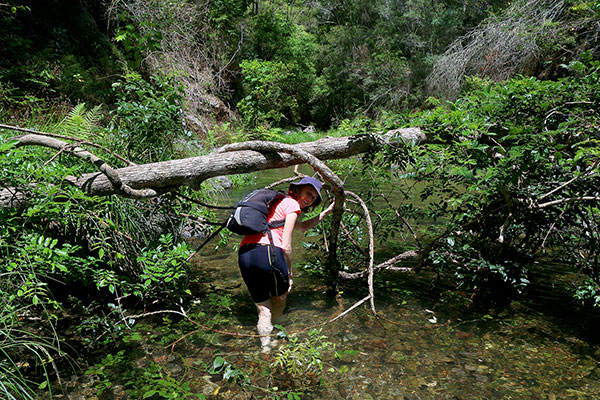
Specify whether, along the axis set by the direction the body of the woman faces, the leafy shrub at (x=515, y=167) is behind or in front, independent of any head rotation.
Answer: in front

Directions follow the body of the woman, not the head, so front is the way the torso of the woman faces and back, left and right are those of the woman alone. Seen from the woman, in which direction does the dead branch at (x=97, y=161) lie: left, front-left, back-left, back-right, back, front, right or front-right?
back-left

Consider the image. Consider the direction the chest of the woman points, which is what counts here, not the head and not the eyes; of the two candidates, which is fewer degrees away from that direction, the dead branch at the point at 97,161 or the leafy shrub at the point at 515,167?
the leafy shrub
